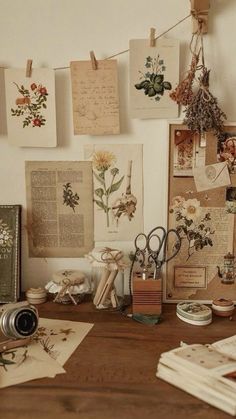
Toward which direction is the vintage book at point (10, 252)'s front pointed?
toward the camera

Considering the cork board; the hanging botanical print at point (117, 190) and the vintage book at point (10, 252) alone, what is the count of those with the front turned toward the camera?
3

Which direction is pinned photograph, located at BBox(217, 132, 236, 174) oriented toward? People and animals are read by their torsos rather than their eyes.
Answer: toward the camera

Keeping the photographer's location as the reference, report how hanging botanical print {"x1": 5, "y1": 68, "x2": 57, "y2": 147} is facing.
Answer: facing the viewer

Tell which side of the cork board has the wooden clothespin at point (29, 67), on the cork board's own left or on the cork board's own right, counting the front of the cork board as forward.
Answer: on the cork board's own right

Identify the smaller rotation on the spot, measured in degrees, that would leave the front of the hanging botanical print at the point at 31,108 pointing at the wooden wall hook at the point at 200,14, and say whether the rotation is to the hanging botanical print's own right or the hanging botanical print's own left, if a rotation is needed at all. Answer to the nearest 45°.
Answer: approximately 90° to the hanging botanical print's own left

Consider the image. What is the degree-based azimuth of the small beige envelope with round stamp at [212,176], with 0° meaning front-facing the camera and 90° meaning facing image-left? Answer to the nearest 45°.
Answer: approximately 0°

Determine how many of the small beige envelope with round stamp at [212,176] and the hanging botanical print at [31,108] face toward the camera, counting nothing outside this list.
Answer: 2
